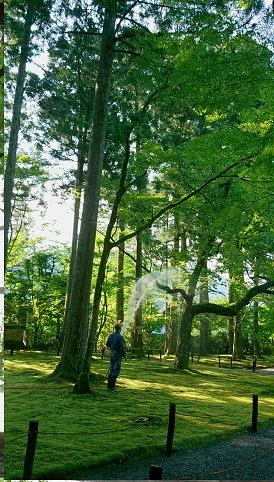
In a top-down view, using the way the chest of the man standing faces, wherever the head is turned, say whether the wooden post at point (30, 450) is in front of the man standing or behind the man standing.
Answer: behind

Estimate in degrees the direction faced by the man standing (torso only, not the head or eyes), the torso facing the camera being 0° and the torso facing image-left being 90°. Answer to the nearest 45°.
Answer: approximately 225°

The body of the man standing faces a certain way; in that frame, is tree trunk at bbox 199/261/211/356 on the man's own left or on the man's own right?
on the man's own right

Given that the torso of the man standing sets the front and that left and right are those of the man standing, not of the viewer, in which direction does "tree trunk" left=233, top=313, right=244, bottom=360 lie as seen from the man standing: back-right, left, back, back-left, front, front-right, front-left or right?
front-right

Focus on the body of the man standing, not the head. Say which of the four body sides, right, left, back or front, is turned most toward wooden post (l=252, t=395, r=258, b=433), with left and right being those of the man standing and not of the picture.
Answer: right
